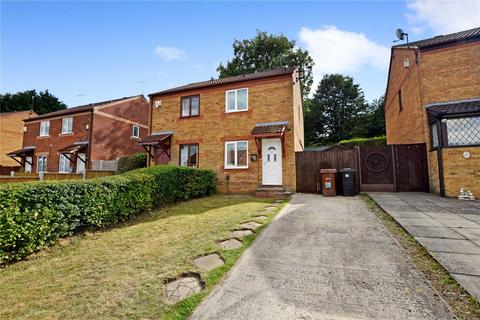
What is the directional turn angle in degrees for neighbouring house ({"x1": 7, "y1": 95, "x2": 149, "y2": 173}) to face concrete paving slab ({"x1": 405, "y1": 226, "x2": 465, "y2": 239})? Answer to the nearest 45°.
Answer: approximately 45° to its left

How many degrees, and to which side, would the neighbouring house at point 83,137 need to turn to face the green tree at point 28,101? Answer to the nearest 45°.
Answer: approximately 135° to its right

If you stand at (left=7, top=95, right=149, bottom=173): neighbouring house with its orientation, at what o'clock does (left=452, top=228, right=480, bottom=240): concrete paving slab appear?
The concrete paving slab is roughly at 10 o'clock from the neighbouring house.

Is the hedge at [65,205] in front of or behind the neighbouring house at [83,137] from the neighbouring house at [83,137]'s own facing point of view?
in front

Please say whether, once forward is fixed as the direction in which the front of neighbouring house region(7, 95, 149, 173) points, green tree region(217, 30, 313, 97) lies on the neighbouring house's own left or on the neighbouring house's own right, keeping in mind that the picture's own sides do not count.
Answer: on the neighbouring house's own left

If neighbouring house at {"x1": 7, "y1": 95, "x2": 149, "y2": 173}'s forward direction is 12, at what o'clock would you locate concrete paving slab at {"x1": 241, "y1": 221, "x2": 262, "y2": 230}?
The concrete paving slab is roughly at 10 o'clock from the neighbouring house.

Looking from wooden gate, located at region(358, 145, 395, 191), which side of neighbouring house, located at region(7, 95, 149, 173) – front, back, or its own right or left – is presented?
left

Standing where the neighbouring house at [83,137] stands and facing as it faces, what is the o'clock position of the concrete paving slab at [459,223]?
The concrete paving slab is roughly at 10 o'clock from the neighbouring house.

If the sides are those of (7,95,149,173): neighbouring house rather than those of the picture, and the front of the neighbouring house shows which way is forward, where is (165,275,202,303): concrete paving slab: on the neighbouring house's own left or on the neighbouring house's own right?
on the neighbouring house's own left

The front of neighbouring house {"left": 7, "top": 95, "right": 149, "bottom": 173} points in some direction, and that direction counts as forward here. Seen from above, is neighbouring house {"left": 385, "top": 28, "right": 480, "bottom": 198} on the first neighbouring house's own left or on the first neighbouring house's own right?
on the first neighbouring house's own left

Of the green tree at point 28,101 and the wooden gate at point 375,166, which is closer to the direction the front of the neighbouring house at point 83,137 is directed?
the wooden gate

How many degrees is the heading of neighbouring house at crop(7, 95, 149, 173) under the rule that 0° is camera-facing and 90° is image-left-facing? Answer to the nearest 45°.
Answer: approximately 45°

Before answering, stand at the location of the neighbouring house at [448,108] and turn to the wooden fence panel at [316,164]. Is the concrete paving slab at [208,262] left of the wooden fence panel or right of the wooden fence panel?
left

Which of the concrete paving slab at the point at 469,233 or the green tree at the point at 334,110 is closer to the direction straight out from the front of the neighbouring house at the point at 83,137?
the concrete paving slab

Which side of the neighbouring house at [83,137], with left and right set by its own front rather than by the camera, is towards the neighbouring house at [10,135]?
right

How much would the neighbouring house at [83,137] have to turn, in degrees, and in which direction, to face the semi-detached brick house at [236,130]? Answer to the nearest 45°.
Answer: approximately 90° to its left

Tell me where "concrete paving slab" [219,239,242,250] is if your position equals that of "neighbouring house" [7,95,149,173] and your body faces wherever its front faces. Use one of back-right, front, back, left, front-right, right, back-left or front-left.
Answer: front-left
